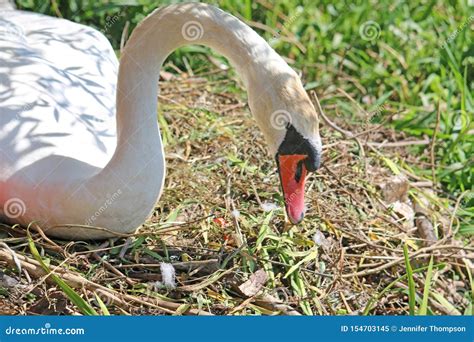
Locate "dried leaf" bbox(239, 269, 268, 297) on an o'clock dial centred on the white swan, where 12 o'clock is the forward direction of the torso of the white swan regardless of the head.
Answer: The dried leaf is roughly at 1 o'clock from the white swan.

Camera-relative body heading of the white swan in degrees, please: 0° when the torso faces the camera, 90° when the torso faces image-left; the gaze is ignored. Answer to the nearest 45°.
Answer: approximately 270°
